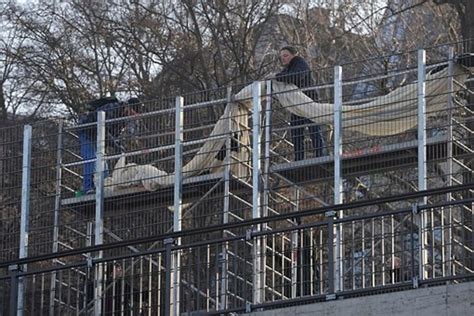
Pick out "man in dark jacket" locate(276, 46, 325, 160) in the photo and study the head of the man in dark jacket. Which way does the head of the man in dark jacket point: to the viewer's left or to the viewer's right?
to the viewer's left

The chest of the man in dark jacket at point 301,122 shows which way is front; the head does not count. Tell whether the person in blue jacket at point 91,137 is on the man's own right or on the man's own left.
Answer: on the man's own right
